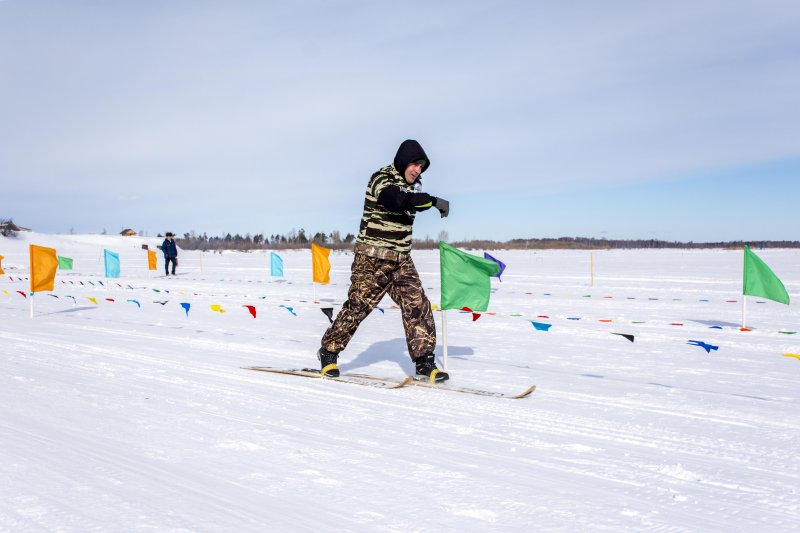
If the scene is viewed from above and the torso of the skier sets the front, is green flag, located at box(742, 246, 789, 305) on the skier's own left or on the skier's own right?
on the skier's own left

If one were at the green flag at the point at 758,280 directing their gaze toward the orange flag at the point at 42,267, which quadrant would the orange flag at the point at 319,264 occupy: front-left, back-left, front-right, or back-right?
front-right

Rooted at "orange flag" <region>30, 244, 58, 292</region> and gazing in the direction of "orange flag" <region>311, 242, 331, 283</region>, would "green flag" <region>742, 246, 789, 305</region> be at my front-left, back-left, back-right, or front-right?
front-right

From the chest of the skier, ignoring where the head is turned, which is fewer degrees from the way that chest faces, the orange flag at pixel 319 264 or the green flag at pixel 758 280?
the green flag

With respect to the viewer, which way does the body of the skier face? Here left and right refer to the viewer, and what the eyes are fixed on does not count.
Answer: facing the viewer and to the right of the viewer

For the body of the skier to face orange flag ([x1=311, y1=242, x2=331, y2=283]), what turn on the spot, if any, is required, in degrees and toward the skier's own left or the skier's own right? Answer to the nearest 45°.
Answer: approximately 135° to the skier's own left

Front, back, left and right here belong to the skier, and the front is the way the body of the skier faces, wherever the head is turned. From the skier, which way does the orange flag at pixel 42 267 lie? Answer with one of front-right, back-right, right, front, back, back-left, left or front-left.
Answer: back

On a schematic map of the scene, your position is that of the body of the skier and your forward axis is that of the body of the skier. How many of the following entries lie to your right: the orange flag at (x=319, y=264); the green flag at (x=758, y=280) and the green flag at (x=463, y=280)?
0

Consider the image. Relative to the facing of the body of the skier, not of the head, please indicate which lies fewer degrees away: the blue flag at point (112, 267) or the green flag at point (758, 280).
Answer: the green flag

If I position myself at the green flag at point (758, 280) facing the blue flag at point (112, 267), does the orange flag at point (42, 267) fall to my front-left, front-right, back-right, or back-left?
front-left

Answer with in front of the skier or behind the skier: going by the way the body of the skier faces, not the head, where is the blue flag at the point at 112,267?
behind

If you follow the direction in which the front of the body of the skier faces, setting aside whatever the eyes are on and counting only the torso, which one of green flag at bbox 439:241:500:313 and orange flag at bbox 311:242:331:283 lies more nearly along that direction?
the green flag

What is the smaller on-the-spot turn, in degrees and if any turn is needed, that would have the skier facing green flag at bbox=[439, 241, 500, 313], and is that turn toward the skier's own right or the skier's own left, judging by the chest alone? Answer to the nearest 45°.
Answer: approximately 90° to the skier's own left

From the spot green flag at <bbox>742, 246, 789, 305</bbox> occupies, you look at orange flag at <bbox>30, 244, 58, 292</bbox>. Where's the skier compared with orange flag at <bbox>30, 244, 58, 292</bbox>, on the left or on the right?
left

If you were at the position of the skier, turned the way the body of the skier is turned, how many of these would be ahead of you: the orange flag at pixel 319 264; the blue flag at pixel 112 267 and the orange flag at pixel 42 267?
0
